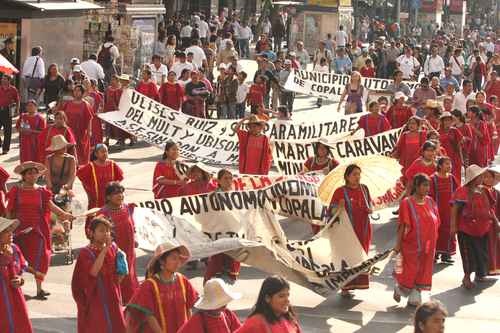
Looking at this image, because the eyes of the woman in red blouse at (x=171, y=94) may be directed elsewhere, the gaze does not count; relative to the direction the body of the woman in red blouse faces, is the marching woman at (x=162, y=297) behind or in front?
in front

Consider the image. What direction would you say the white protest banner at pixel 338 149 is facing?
toward the camera

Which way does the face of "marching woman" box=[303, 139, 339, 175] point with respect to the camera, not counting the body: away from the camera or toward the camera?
toward the camera

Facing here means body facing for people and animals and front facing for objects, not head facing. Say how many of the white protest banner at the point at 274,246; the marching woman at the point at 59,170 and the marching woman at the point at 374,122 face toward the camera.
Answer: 3

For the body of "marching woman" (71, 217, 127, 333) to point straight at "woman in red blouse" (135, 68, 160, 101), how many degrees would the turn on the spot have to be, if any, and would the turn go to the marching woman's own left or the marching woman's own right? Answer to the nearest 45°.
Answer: approximately 135° to the marching woman's own left

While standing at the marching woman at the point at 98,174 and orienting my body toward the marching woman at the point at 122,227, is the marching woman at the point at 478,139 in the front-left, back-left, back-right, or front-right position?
back-left

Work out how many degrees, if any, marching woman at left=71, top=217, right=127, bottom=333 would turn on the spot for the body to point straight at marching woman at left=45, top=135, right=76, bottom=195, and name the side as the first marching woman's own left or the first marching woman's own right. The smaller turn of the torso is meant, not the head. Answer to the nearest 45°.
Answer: approximately 135° to the first marching woman's own left

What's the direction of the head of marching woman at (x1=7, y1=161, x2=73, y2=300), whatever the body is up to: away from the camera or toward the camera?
toward the camera

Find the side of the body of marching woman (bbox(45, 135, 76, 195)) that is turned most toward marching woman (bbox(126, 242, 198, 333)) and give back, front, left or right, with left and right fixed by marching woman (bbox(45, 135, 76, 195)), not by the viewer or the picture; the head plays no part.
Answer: front

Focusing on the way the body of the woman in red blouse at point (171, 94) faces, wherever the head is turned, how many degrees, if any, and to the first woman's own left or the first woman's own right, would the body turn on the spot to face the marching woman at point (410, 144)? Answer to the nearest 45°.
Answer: approximately 45° to the first woman's own left

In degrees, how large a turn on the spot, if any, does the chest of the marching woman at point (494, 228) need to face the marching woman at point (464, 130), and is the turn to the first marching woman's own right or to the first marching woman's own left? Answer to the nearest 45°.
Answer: approximately 135° to the first marching woman's own right

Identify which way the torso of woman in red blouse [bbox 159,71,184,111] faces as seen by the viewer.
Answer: toward the camera

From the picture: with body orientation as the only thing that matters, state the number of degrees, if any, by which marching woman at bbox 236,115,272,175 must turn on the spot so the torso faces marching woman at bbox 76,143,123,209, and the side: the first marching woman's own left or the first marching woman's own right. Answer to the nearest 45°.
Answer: approximately 45° to the first marching woman's own right

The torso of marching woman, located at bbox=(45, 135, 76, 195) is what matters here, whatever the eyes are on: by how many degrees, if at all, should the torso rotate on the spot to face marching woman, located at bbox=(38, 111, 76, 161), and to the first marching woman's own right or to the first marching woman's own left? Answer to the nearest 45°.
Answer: approximately 180°

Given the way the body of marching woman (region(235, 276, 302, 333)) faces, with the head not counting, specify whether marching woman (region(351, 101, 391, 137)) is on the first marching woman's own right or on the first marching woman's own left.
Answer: on the first marching woman's own left

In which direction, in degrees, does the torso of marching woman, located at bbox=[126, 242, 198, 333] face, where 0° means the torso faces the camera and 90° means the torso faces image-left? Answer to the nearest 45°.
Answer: approximately 315°

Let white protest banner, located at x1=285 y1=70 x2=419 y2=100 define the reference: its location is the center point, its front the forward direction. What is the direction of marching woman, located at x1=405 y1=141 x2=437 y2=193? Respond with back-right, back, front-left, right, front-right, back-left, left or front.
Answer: front

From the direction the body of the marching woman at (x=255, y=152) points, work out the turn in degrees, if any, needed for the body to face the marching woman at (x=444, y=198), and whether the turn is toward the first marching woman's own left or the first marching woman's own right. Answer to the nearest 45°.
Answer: approximately 45° to the first marching woman's own left

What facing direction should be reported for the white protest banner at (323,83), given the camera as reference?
facing the viewer

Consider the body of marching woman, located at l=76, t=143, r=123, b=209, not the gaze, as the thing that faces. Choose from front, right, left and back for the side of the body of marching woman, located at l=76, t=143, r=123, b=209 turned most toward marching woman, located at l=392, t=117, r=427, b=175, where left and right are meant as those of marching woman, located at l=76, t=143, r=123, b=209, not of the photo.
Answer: left

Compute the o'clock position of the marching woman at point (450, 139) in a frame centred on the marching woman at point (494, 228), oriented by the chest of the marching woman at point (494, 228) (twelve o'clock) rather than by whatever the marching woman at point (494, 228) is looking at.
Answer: the marching woman at point (450, 139) is roughly at 4 o'clock from the marching woman at point (494, 228).
